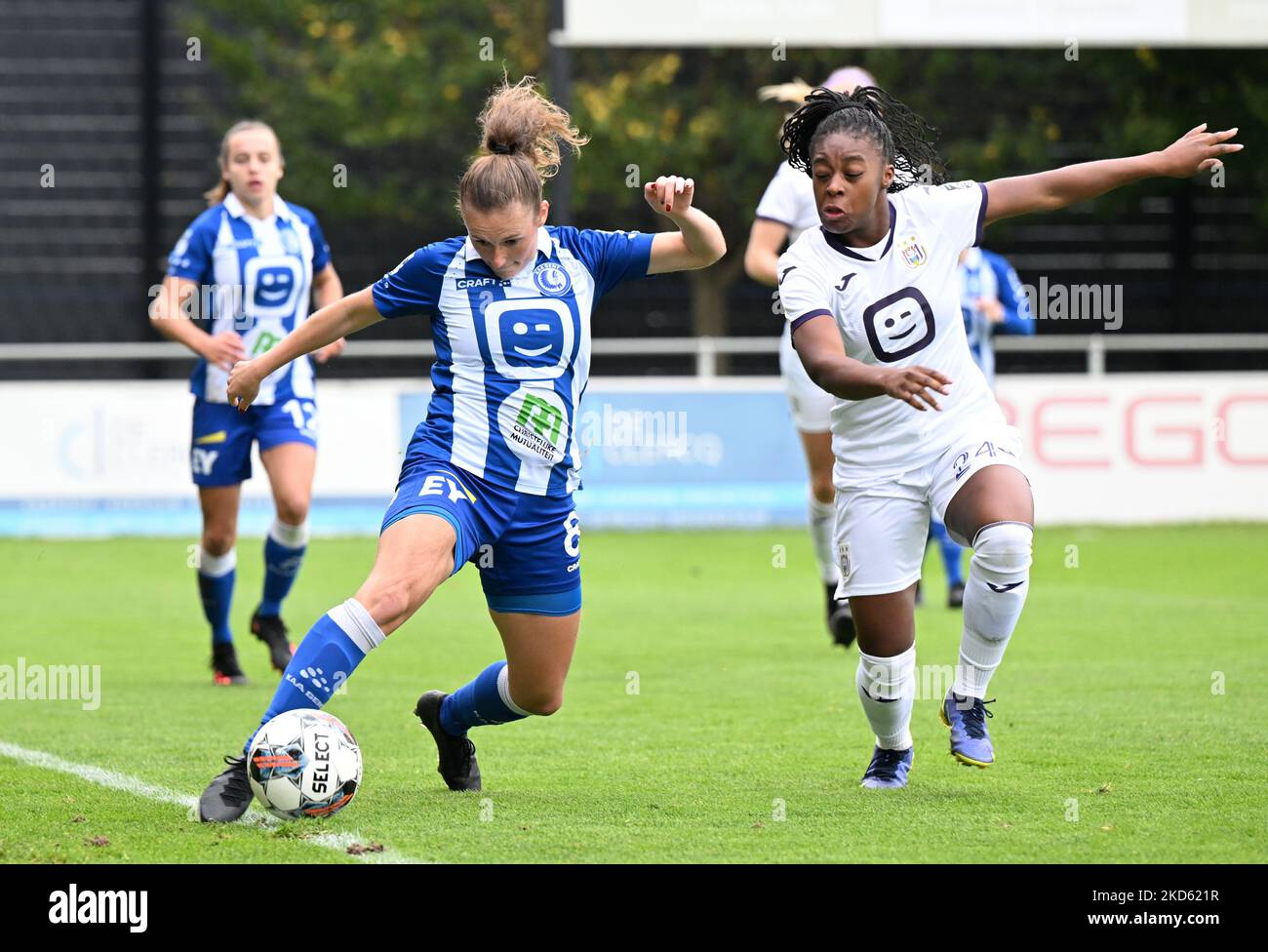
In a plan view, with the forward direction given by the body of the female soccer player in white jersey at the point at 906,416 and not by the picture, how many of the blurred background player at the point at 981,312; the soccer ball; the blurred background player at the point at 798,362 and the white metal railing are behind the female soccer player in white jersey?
3

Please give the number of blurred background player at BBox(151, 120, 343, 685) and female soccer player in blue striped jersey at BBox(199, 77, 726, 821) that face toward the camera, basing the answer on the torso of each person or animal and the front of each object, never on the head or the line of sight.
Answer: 2

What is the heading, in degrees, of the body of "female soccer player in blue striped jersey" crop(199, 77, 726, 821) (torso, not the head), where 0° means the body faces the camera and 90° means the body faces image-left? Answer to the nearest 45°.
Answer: approximately 0°

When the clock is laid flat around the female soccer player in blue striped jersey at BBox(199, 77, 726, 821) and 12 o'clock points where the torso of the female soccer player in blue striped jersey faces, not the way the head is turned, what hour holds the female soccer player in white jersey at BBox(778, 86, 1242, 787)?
The female soccer player in white jersey is roughly at 9 o'clock from the female soccer player in blue striped jersey.

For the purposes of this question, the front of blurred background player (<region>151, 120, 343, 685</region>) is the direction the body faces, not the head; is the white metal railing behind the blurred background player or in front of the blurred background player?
behind

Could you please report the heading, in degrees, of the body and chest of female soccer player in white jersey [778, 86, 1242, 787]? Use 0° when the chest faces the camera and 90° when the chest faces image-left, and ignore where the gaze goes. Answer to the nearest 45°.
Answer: approximately 0°

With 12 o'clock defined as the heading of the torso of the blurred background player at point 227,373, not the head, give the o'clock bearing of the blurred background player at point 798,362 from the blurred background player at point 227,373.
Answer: the blurred background player at point 798,362 is roughly at 9 o'clock from the blurred background player at point 227,373.

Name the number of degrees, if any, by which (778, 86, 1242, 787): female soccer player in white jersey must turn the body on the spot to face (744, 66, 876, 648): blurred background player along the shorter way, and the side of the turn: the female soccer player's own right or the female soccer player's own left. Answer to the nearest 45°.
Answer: approximately 180°
